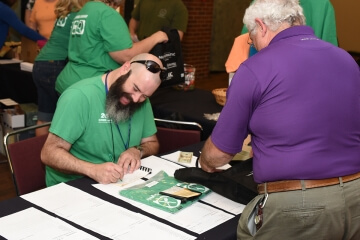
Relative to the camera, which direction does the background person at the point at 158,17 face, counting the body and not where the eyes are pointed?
toward the camera

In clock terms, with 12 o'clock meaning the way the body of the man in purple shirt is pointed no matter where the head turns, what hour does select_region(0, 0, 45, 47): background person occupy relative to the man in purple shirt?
The background person is roughly at 12 o'clock from the man in purple shirt.

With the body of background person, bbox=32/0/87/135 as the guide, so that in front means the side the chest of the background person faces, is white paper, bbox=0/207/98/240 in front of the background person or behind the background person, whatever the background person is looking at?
behind

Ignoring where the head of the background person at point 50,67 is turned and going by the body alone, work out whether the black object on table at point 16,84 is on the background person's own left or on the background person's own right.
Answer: on the background person's own left

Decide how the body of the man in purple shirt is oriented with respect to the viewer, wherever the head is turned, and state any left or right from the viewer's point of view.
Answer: facing away from the viewer and to the left of the viewer

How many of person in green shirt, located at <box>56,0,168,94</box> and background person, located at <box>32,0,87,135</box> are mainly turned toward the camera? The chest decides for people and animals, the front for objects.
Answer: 0

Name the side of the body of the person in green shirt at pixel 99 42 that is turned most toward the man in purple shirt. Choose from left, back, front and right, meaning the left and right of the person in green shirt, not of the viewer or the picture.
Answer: right

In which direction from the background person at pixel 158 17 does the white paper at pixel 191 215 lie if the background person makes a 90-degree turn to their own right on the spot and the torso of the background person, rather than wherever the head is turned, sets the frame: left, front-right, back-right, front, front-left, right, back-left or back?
left

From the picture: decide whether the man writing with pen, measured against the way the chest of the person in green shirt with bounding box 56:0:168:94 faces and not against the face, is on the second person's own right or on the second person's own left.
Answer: on the second person's own right

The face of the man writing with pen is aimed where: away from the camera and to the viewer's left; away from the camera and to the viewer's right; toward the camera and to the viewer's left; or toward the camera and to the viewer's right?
toward the camera and to the viewer's right

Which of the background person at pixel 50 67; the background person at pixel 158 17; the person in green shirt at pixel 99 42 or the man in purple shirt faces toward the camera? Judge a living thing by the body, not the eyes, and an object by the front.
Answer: the background person at pixel 158 17

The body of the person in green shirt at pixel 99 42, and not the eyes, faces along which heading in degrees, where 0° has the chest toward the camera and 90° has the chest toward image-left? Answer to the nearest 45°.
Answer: approximately 225°

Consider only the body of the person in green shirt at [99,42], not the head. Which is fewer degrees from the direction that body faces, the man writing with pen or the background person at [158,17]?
the background person

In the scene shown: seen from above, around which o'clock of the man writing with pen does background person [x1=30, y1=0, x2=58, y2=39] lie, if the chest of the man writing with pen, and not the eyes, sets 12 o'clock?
The background person is roughly at 7 o'clock from the man writing with pen.

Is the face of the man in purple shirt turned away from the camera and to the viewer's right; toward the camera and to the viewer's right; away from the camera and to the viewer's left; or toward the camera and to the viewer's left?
away from the camera and to the viewer's left
